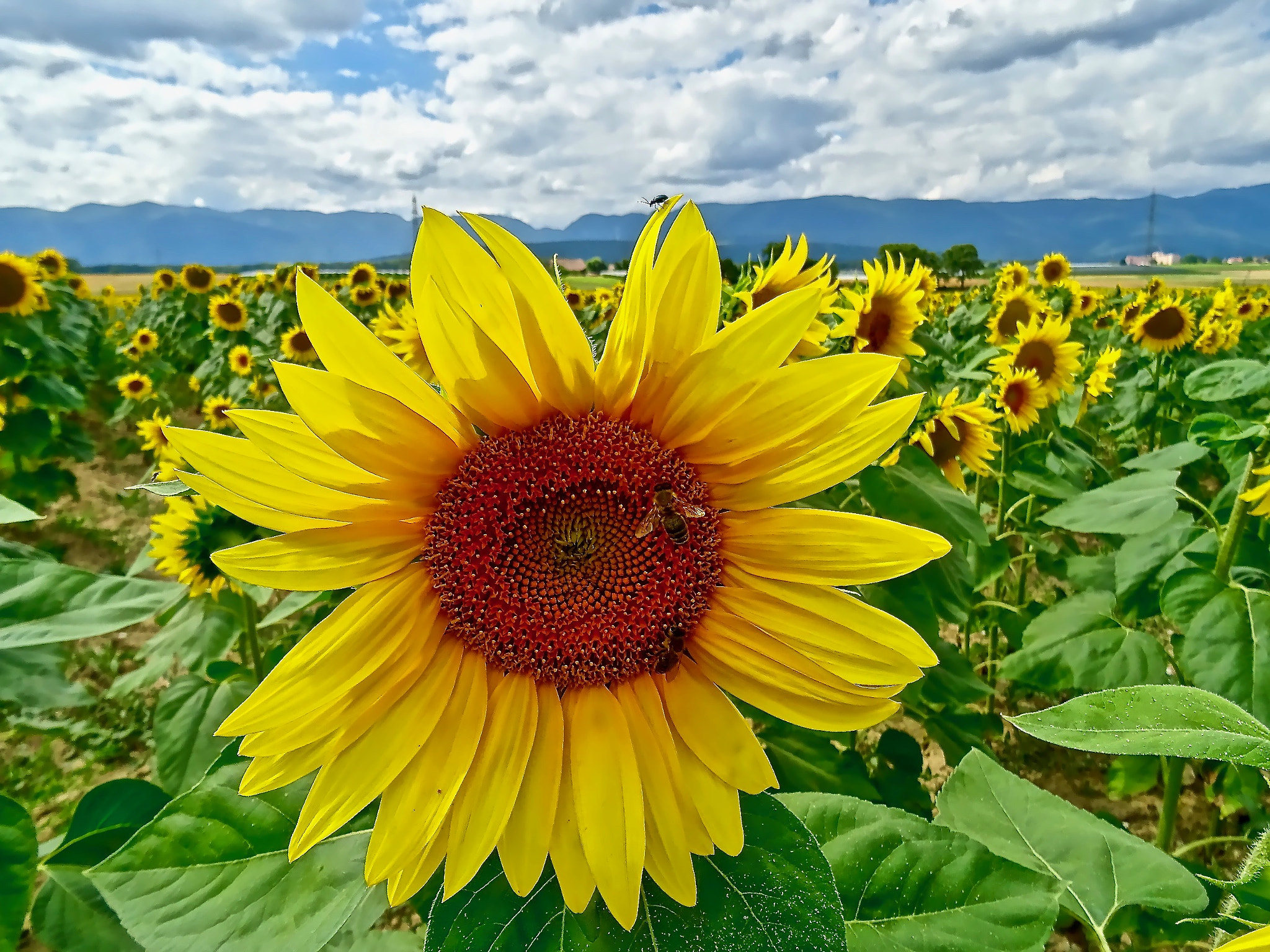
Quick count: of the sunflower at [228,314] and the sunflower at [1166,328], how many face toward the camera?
2

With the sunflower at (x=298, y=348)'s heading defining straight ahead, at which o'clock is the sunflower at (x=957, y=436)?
the sunflower at (x=957, y=436) is roughly at 11 o'clock from the sunflower at (x=298, y=348).

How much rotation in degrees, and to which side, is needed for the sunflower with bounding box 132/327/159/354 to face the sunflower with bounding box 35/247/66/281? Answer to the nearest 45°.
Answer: approximately 135° to its right

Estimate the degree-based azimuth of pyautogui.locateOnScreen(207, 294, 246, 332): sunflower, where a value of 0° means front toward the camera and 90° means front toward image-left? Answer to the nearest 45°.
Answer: approximately 0°

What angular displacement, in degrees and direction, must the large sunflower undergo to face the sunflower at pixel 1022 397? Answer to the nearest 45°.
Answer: approximately 135° to its left

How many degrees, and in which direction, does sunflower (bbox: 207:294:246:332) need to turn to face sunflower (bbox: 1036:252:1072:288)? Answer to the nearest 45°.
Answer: approximately 45° to its left

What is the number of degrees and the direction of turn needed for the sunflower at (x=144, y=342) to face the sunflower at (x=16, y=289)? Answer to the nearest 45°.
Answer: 0° — it already faces it

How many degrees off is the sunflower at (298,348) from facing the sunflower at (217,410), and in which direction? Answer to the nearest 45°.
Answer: approximately 45° to its right

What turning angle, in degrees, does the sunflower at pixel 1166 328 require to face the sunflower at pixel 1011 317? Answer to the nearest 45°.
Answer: approximately 45° to its right

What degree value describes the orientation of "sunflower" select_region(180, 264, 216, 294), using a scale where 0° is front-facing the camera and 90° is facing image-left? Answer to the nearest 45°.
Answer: approximately 0°

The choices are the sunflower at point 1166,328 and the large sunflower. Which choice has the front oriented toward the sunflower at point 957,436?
the sunflower at point 1166,328

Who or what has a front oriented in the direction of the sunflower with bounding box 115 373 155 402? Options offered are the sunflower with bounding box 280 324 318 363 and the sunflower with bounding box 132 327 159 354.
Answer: the sunflower with bounding box 132 327 159 354

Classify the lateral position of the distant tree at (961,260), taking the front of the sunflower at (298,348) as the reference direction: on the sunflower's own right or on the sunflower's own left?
on the sunflower's own left

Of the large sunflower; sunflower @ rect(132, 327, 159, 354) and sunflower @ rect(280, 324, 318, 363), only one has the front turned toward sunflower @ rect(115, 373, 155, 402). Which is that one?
sunflower @ rect(132, 327, 159, 354)
